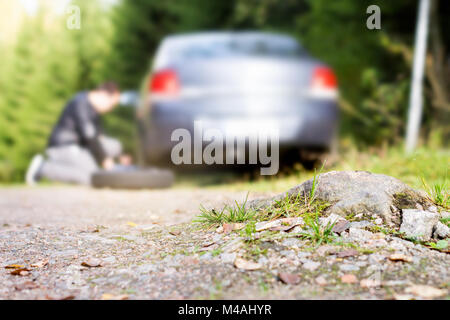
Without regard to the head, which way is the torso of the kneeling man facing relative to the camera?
to the viewer's right

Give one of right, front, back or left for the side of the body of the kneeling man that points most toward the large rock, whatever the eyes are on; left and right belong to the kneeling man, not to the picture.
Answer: right

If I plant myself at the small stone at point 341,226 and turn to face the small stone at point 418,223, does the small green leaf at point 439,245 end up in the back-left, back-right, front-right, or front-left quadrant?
front-right

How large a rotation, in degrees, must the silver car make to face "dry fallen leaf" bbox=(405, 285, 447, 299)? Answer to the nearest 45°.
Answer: approximately 180°

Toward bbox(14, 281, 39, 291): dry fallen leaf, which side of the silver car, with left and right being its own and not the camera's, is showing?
back

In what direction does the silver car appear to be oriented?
away from the camera

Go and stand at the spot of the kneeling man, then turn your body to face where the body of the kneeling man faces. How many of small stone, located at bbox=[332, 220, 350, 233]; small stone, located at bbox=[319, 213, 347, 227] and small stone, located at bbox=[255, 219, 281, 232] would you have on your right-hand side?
3

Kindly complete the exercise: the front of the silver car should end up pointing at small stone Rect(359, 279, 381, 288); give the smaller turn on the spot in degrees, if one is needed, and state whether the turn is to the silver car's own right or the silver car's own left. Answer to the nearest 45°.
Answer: approximately 180°

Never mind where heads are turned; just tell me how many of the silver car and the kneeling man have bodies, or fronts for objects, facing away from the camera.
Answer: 1

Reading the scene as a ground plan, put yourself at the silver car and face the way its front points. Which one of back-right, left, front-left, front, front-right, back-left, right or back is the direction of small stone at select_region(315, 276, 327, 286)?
back

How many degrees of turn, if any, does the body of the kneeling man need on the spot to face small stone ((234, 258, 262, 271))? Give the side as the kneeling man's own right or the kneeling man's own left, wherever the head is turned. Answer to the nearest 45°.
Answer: approximately 90° to the kneeling man's own right

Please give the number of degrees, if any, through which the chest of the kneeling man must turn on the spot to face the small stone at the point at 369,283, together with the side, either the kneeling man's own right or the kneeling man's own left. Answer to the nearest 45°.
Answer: approximately 90° to the kneeling man's own right

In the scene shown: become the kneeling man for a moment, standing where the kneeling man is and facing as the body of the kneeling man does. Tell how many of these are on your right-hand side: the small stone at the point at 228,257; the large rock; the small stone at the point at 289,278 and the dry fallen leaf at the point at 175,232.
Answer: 4

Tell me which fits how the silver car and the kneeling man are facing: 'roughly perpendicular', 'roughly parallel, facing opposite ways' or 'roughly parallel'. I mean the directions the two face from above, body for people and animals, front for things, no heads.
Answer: roughly perpendicular
